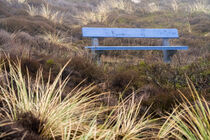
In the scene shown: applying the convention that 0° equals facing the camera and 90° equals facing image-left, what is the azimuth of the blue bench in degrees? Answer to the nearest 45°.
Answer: approximately 0°

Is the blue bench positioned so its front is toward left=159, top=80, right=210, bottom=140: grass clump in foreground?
yes
